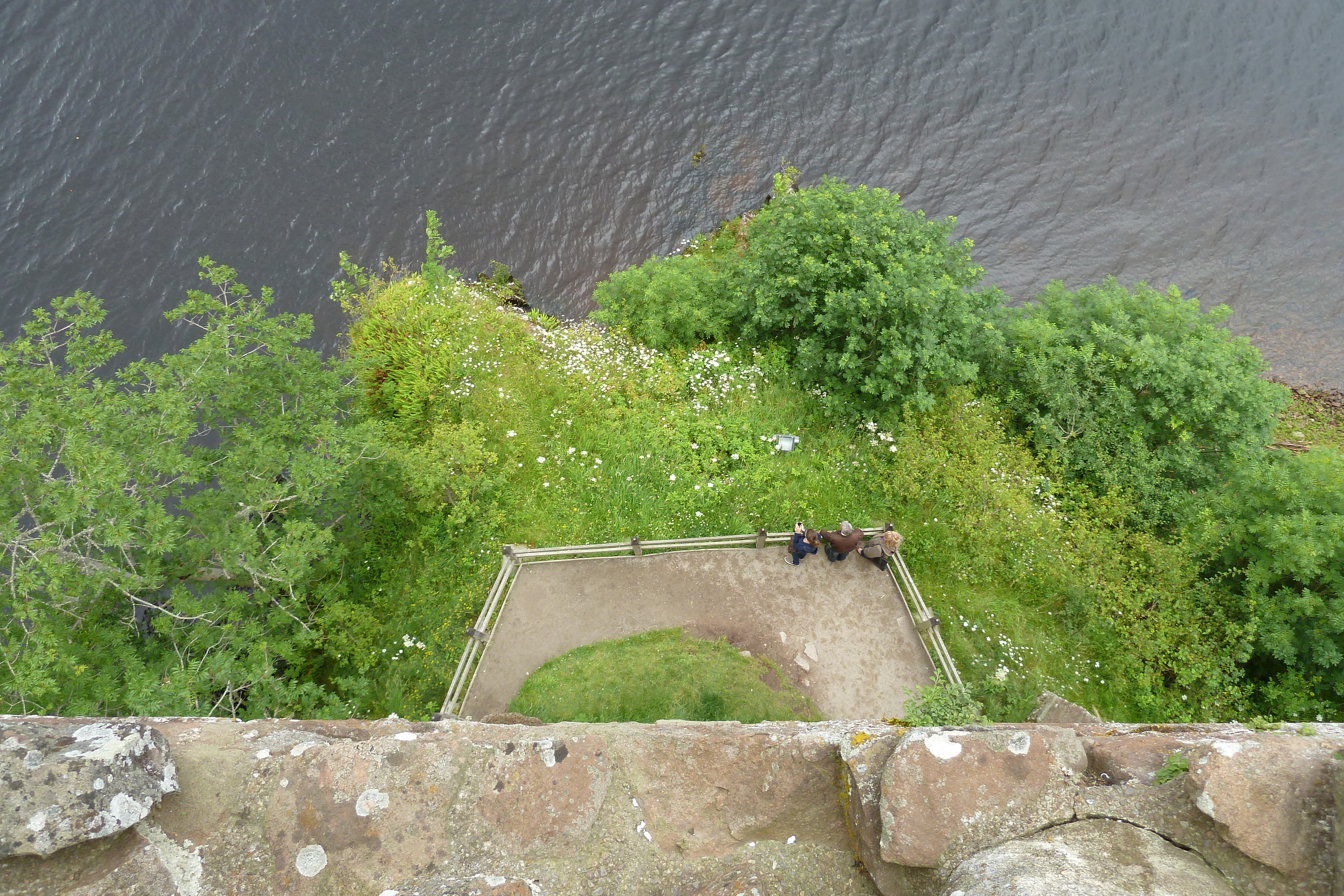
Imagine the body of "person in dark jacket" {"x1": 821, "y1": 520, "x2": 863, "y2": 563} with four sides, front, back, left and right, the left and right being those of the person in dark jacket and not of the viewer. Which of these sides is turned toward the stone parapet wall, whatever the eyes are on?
back

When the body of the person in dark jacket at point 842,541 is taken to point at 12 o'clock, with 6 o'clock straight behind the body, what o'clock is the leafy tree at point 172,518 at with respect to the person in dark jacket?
The leafy tree is roughly at 8 o'clock from the person in dark jacket.

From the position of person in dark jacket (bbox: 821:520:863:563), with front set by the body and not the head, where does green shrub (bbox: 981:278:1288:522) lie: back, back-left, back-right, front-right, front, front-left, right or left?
front-right

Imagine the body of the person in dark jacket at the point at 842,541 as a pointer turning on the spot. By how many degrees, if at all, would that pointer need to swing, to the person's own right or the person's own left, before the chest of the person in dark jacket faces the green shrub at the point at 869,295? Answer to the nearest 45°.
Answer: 0° — they already face it

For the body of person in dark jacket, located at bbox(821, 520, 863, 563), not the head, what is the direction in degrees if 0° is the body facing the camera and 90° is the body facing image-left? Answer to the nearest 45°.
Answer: approximately 180°

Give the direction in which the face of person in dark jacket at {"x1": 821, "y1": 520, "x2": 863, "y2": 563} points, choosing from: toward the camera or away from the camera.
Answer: away from the camera

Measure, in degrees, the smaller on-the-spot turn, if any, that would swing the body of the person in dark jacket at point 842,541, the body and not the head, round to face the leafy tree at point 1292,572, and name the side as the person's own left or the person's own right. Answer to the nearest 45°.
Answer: approximately 90° to the person's own right
